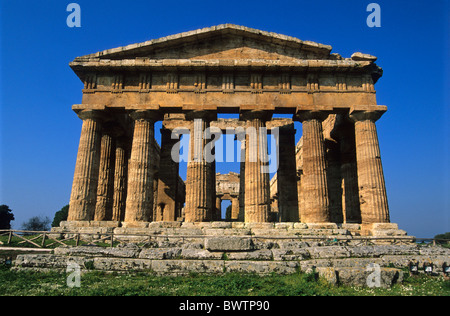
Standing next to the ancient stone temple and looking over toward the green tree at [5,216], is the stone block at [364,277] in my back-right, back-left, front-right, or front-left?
back-left

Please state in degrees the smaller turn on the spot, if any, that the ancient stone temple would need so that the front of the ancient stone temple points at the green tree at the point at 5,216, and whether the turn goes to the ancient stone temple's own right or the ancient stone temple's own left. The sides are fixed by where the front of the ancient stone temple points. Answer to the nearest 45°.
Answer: approximately 135° to the ancient stone temple's own right

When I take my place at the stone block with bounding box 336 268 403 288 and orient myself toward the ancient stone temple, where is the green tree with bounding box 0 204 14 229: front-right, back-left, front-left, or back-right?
front-left

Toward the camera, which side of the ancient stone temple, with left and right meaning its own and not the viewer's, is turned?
front

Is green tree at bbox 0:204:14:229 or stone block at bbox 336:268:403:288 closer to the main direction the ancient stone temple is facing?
the stone block

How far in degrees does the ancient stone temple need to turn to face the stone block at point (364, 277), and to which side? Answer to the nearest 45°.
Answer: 0° — it already faces it

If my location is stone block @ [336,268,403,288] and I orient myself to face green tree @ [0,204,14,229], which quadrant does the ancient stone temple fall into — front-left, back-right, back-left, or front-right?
front-right
